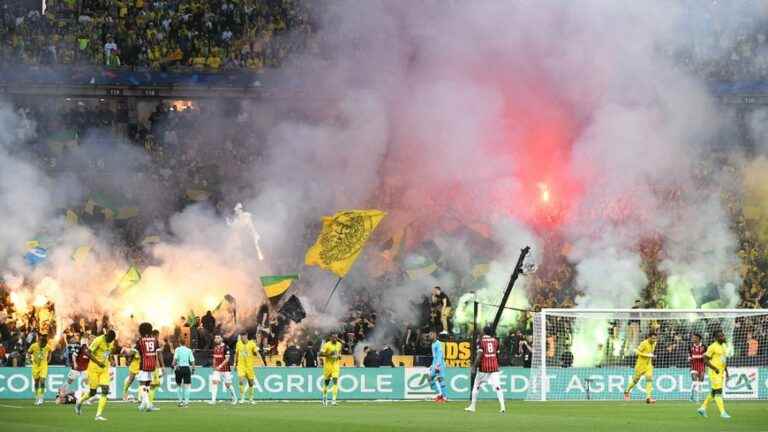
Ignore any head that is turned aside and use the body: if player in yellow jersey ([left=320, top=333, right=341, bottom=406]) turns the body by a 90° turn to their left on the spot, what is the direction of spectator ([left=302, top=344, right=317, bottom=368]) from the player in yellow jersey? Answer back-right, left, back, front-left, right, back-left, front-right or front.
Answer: left

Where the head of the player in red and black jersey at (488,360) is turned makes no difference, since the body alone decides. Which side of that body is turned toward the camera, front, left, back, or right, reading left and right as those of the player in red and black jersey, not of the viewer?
back

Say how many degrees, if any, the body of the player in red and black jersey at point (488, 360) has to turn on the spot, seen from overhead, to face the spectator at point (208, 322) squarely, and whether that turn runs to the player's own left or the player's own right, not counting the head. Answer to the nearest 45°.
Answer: approximately 45° to the player's own left

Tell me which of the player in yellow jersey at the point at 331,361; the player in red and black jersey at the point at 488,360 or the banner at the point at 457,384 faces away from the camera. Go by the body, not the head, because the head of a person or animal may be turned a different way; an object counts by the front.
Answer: the player in red and black jersey

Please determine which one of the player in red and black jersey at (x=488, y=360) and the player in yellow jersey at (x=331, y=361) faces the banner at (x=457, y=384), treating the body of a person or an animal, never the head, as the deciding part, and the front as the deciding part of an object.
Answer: the player in red and black jersey

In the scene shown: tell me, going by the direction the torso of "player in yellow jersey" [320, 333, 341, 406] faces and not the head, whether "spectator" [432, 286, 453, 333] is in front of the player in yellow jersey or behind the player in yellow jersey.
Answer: behind

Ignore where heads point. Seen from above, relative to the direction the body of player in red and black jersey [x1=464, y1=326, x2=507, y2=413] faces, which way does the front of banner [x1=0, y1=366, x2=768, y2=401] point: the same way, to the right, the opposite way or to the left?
the opposite way

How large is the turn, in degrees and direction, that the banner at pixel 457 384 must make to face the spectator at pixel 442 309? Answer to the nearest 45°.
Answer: approximately 180°

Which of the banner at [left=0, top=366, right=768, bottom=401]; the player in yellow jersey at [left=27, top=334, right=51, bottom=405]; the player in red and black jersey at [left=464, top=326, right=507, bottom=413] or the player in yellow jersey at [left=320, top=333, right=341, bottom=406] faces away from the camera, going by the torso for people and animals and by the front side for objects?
the player in red and black jersey

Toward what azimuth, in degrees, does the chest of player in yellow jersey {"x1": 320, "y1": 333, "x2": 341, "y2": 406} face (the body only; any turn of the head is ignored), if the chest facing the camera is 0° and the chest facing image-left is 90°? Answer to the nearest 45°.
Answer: approximately 0°

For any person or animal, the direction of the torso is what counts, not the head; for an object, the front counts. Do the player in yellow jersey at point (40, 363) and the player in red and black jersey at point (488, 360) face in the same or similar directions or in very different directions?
very different directions

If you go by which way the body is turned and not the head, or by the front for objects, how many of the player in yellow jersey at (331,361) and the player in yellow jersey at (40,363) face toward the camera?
2

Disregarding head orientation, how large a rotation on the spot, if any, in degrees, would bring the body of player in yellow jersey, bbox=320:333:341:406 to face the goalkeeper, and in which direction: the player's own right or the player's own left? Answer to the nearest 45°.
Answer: approximately 135° to the player's own left
